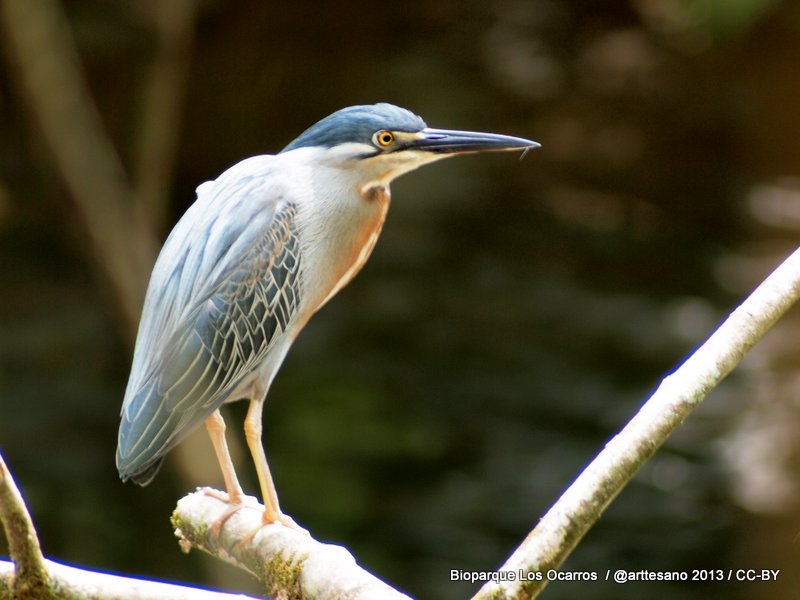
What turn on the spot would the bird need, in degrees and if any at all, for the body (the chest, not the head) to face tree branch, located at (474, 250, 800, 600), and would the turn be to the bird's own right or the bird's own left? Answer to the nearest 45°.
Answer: approximately 45° to the bird's own right

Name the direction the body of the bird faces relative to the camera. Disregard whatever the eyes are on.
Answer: to the viewer's right
